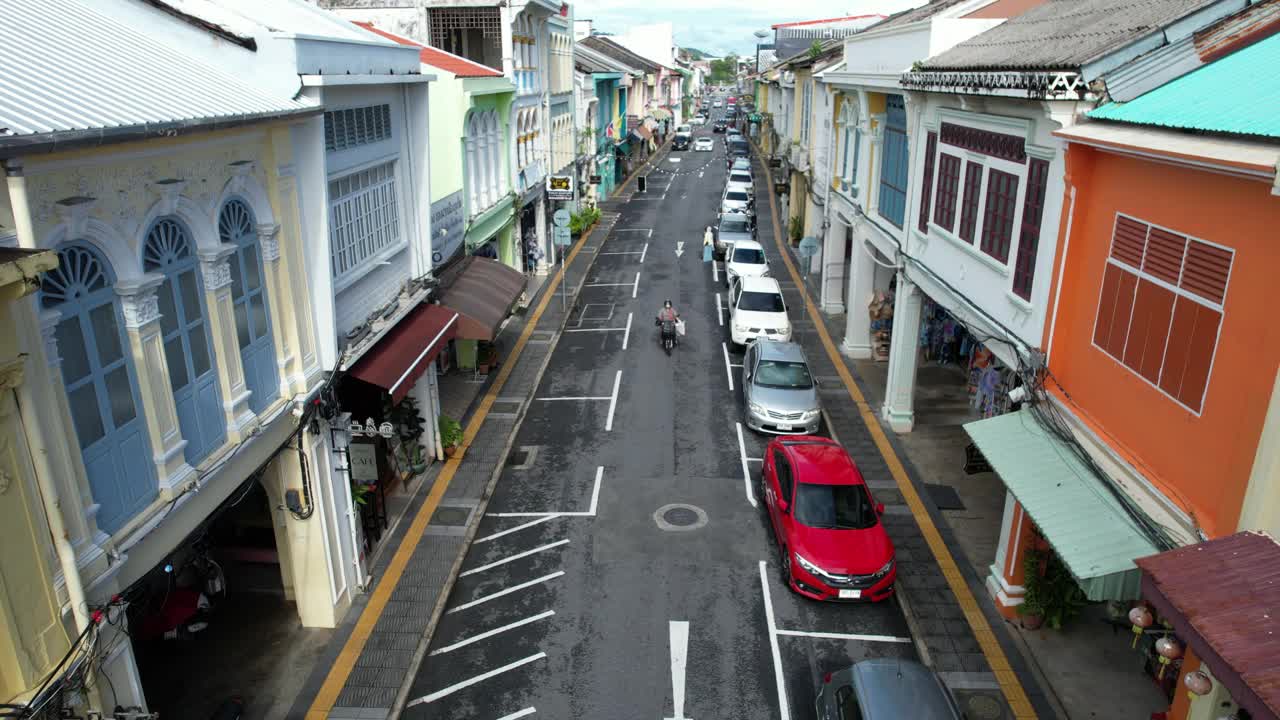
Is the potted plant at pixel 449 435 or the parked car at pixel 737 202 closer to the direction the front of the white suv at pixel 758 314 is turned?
the potted plant

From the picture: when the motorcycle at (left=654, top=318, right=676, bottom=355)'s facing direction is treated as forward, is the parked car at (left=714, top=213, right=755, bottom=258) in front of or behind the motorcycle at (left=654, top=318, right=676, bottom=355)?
behind

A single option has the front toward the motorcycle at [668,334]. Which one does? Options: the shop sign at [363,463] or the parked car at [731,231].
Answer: the parked car

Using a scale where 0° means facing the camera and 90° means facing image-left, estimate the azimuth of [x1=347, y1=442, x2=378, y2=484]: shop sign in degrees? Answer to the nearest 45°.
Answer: approximately 0°

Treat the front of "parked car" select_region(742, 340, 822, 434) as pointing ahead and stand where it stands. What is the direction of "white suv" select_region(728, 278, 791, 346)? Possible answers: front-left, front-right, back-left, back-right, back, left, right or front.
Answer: back

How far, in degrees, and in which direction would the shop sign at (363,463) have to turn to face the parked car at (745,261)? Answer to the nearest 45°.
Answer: approximately 135° to its left

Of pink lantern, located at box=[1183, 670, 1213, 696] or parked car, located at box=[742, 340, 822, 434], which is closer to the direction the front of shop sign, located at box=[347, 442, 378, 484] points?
the pink lantern

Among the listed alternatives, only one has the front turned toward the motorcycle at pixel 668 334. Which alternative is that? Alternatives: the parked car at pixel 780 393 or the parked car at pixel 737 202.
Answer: the parked car at pixel 737 202
